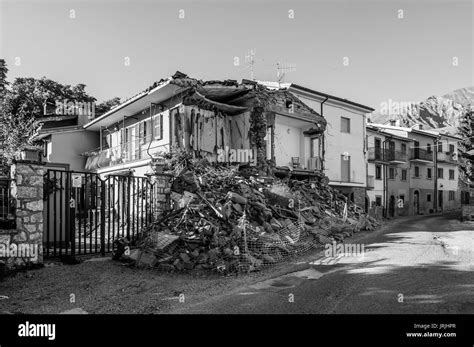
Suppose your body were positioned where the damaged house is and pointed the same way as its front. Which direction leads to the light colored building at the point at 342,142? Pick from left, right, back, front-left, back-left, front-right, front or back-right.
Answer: left

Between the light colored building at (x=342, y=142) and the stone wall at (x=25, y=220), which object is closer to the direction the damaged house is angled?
the stone wall

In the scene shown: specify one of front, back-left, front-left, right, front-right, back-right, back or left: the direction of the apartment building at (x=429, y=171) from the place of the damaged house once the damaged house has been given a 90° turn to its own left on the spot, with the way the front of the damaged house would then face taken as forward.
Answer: left

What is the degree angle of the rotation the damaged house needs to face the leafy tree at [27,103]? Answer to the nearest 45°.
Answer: approximately 90° to its right

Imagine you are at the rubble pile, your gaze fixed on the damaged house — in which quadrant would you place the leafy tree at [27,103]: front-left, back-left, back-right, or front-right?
front-left

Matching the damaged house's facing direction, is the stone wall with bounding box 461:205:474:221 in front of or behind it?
behind

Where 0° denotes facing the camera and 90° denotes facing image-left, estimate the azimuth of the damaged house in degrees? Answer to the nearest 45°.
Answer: approximately 45°

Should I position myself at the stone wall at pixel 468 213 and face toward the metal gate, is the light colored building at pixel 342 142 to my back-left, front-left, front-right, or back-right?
front-right
